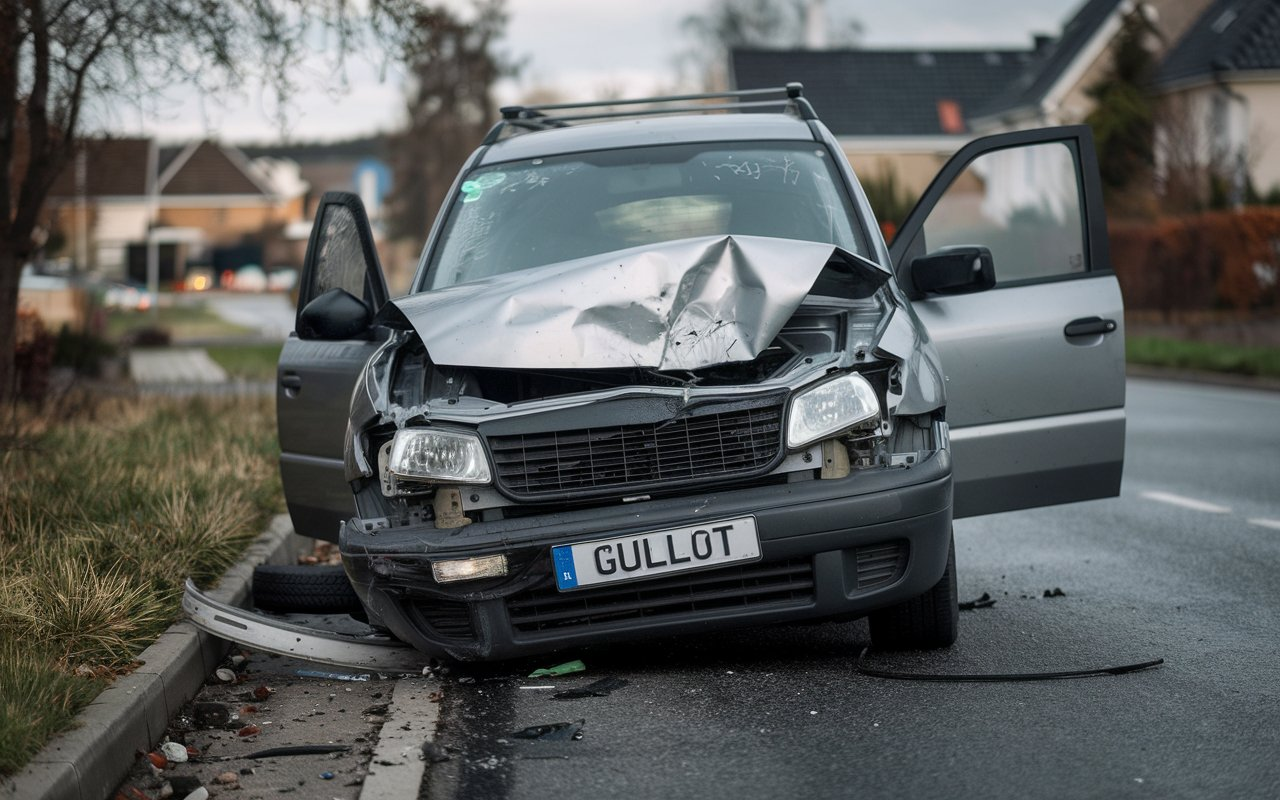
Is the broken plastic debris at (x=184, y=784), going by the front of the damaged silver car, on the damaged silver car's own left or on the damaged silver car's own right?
on the damaged silver car's own right

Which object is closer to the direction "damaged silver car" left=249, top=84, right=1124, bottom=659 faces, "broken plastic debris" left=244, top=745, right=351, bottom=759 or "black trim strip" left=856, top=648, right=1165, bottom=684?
the broken plastic debris

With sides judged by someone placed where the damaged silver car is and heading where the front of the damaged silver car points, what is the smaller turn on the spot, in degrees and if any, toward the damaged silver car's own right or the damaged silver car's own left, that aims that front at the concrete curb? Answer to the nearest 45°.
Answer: approximately 45° to the damaged silver car's own right

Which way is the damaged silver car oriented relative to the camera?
toward the camera

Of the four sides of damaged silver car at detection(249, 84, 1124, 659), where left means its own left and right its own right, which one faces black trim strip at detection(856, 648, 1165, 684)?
front

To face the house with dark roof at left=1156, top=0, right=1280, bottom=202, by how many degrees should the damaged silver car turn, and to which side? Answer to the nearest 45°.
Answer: approximately 180°
